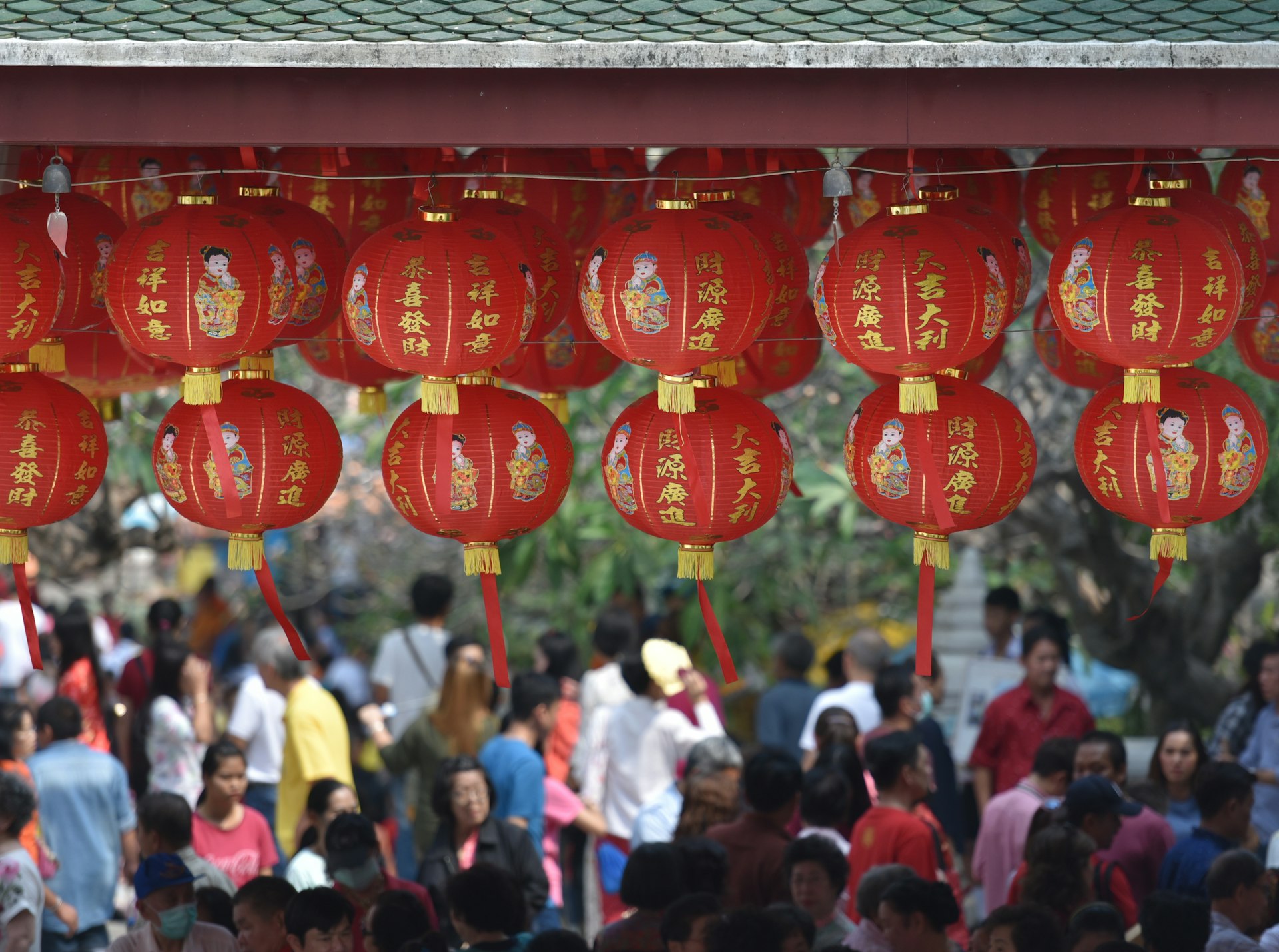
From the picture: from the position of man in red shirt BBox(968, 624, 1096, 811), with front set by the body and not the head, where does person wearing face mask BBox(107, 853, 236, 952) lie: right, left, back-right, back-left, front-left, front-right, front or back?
front-right

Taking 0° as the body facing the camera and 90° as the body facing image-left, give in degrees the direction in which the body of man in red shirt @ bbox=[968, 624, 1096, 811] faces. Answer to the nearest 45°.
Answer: approximately 0°

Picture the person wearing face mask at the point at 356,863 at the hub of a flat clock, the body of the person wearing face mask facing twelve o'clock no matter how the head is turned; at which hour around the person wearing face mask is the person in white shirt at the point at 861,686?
The person in white shirt is roughly at 6 o'clock from the person wearing face mask.

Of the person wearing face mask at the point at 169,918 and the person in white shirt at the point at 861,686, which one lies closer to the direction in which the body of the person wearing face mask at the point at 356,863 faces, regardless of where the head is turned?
the person wearing face mask

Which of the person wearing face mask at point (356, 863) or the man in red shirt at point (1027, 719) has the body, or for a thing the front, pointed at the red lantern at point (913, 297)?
the man in red shirt

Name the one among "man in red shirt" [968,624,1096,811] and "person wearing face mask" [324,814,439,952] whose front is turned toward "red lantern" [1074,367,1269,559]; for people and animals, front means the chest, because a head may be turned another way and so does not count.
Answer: the man in red shirt

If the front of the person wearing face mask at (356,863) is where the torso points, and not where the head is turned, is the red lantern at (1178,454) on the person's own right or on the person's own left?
on the person's own left

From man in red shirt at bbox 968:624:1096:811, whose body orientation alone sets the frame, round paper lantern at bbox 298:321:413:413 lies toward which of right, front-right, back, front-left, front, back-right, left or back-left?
front-right
